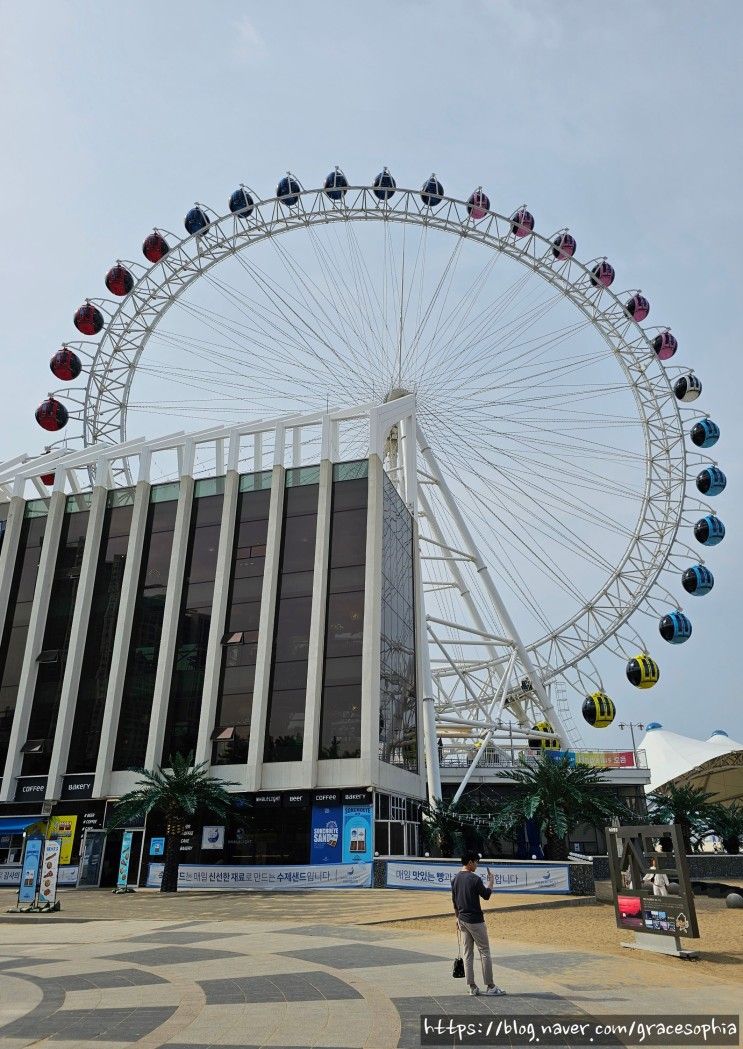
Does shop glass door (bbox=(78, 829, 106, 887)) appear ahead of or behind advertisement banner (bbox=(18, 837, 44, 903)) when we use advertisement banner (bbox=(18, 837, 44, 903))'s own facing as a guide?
behind

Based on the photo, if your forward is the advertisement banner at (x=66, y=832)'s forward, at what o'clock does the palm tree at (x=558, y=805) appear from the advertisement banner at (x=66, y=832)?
The palm tree is roughly at 10 o'clock from the advertisement banner.

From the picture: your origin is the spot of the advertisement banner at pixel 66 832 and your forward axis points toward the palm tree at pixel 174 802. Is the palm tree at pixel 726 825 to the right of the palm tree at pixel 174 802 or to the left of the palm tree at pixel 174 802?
left

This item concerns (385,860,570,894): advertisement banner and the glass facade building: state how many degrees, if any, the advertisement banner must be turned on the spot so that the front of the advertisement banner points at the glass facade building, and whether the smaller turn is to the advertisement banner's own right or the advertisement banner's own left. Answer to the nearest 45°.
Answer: approximately 135° to the advertisement banner's own right

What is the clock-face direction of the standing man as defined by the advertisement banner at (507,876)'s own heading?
The standing man is roughly at 12 o'clock from the advertisement banner.

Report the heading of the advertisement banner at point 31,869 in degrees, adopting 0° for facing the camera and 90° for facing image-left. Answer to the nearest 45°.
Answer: approximately 0°

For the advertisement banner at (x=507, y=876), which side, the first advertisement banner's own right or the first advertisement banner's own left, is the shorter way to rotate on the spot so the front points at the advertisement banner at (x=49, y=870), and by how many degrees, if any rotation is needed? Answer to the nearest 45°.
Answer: approximately 90° to the first advertisement banner's own right

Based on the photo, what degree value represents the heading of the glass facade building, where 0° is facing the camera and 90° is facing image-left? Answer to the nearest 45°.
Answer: approximately 0°
